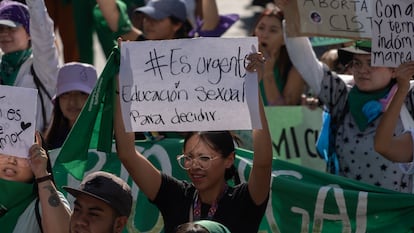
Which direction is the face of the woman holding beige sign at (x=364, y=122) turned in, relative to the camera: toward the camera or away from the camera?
toward the camera

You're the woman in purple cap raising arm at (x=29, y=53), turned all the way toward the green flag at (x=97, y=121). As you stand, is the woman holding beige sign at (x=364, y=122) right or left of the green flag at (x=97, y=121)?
left

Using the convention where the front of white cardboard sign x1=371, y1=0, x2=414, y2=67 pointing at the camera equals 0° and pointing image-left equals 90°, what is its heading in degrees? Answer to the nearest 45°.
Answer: approximately 0°

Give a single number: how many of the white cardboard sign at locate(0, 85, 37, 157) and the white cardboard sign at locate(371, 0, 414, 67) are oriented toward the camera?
2

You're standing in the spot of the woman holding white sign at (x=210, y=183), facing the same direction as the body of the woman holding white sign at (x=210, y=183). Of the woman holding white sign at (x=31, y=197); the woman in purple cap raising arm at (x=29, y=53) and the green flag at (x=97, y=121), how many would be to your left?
0

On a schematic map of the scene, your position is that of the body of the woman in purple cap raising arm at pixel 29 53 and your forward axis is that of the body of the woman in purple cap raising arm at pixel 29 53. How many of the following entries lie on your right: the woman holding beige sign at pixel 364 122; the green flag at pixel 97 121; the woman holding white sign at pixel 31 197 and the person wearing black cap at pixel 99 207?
0

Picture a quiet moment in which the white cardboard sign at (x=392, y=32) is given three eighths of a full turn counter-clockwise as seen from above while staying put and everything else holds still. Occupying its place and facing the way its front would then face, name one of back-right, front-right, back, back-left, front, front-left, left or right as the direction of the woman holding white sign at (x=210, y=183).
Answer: back

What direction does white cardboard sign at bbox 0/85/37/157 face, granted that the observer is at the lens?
facing the viewer

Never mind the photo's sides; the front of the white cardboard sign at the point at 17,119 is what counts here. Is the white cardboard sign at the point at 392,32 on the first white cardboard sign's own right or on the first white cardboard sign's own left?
on the first white cardboard sign's own left

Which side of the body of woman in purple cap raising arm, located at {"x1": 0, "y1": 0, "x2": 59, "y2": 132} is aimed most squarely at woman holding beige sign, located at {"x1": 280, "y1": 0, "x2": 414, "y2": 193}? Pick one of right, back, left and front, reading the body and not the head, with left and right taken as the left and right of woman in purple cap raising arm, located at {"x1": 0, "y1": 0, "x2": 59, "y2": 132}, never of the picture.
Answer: left

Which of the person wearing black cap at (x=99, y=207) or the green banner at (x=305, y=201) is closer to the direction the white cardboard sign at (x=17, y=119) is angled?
the person wearing black cap

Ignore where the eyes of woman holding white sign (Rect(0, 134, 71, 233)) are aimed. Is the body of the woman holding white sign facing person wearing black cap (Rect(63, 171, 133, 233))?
no

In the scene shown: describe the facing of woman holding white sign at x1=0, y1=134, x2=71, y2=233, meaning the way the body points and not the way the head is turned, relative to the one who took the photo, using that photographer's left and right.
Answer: facing the viewer and to the left of the viewer

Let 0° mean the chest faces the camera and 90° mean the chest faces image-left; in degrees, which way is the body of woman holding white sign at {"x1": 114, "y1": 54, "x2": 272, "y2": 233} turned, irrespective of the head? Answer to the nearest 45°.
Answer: approximately 45°

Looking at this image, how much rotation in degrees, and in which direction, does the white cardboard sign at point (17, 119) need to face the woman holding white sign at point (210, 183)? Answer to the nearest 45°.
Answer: approximately 90° to its left

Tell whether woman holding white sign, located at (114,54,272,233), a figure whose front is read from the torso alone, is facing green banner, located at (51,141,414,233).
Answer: no
